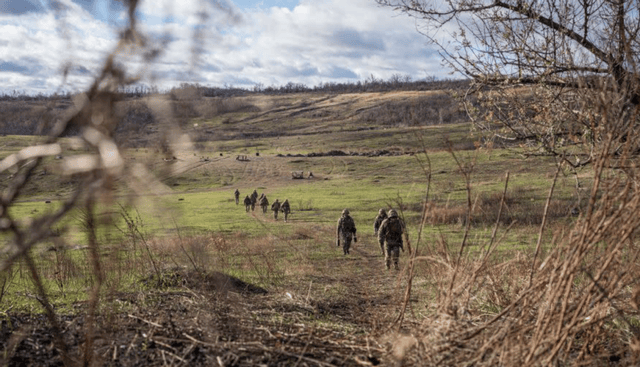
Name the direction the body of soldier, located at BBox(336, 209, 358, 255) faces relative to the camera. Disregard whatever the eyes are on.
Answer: away from the camera

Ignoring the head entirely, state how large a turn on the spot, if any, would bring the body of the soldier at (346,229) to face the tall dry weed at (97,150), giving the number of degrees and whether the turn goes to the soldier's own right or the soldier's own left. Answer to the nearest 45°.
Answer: approximately 180°

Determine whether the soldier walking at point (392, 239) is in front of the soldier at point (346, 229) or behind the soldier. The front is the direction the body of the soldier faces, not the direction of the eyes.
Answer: behind
